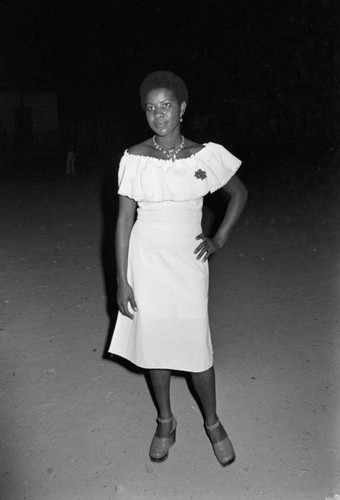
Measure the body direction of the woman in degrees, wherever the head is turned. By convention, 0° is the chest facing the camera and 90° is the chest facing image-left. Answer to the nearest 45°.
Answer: approximately 0°

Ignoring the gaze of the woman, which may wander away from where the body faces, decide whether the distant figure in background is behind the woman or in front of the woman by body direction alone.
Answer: behind
